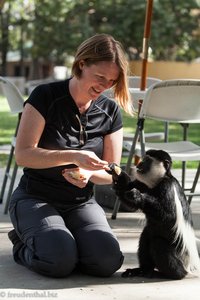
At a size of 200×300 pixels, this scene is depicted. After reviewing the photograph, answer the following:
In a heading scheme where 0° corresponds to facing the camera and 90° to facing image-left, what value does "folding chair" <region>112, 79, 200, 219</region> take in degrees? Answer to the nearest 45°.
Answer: approximately 45°

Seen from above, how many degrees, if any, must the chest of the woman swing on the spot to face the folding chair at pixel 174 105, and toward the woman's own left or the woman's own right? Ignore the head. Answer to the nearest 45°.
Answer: approximately 90° to the woman's own left

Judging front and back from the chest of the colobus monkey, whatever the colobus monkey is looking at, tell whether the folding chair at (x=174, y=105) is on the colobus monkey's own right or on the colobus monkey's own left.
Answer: on the colobus monkey's own right

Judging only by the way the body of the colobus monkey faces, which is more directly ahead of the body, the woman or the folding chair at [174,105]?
the woman

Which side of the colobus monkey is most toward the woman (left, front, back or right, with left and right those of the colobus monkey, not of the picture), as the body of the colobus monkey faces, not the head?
front

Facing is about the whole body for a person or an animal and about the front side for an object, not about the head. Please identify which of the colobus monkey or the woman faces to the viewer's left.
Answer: the colobus monkey

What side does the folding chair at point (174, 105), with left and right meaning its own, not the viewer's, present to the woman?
front

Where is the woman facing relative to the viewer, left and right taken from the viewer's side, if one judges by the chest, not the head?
facing the viewer and to the right of the viewer

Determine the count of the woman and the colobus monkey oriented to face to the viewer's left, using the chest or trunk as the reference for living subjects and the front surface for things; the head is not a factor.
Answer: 1

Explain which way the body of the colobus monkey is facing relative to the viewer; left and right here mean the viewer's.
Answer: facing to the left of the viewer
